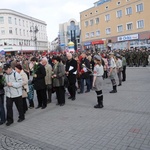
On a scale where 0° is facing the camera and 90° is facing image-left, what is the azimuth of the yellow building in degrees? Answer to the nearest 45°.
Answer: approximately 45°
